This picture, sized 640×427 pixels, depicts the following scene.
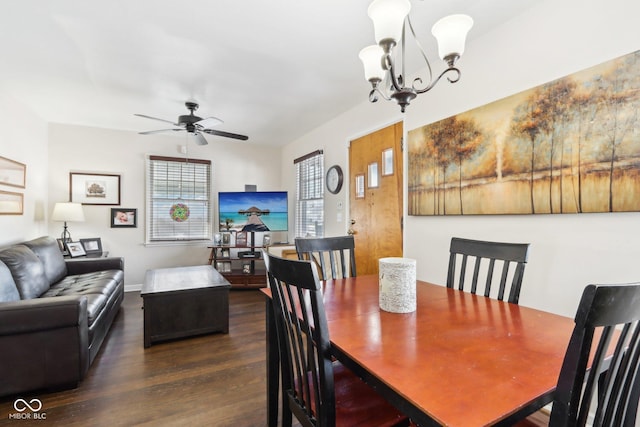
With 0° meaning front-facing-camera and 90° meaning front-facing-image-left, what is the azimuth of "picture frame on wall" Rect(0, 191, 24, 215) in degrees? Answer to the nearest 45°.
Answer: approximately 315°

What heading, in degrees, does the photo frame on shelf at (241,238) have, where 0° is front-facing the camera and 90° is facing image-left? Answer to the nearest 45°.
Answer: approximately 0°

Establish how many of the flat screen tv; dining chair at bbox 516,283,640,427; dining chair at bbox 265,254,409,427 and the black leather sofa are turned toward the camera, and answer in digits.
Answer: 1

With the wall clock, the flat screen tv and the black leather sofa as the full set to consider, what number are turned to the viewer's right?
1

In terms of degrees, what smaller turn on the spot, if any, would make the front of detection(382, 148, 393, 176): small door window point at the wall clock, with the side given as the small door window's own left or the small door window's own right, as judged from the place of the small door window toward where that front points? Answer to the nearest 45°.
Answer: approximately 90° to the small door window's own right

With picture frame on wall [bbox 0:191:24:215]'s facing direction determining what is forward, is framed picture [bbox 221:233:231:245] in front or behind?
in front

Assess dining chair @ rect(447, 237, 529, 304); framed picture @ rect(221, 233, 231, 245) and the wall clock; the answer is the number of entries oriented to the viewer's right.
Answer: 0

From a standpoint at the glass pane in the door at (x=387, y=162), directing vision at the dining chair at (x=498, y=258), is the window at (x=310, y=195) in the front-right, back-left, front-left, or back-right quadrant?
back-right

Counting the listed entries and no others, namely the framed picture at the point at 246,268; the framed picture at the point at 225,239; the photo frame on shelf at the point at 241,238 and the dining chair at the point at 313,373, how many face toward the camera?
3

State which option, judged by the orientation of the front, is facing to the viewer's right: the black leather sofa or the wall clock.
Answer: the black leather sofa

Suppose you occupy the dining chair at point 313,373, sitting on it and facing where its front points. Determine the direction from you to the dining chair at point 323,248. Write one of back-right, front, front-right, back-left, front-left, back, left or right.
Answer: front-left

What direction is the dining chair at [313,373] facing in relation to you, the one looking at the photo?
facing away from the viewer and to the right of the viewer

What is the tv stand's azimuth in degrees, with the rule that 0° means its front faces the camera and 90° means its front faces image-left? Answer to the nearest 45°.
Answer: approximately 0°

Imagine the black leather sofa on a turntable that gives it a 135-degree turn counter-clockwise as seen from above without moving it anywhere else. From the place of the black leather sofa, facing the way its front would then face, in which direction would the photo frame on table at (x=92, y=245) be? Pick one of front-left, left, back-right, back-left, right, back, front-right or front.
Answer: front-right

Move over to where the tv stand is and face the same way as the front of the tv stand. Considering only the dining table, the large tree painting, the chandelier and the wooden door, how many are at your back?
0

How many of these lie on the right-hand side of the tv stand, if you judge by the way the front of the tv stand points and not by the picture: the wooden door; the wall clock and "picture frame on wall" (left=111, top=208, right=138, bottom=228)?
1

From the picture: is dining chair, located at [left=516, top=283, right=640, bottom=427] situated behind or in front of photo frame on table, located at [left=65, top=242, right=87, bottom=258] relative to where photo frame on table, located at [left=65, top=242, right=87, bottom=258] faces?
in front

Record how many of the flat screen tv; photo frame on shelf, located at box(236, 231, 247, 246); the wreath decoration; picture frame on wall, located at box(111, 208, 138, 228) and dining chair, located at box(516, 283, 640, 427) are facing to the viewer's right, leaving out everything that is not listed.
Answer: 0

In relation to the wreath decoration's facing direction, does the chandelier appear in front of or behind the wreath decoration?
in front

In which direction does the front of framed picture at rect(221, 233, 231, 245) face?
toward the camera

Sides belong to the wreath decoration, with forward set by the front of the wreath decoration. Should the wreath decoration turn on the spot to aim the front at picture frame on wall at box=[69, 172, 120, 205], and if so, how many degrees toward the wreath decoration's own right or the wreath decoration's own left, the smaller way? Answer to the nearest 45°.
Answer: approximately 90° to the wreath decoration's own right
